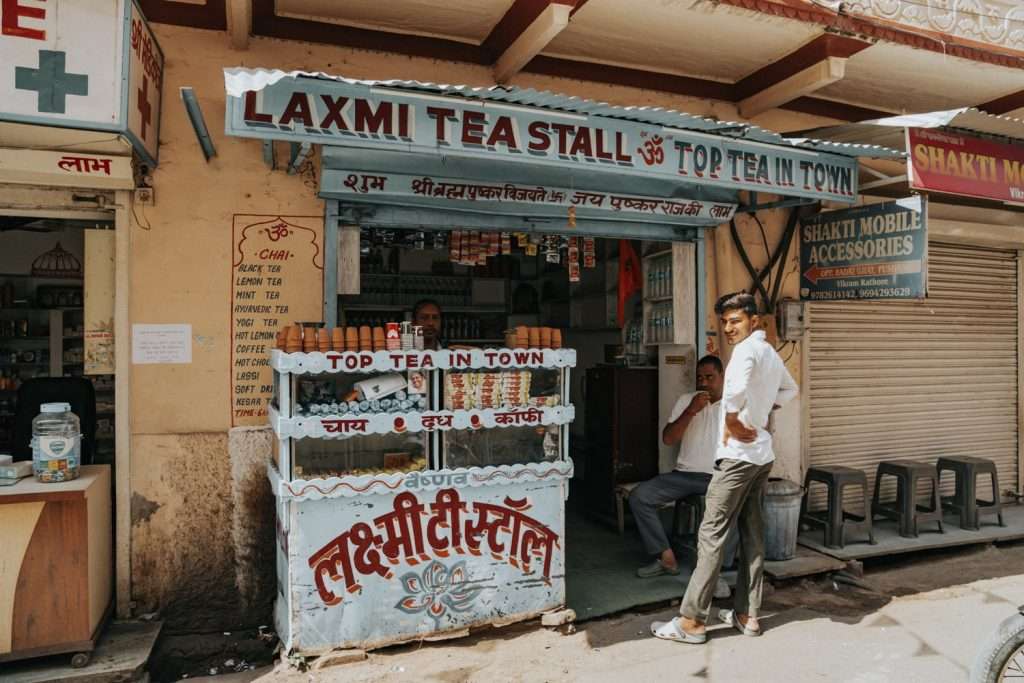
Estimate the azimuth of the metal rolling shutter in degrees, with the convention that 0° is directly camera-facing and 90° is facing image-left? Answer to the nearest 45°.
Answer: approximately 0°

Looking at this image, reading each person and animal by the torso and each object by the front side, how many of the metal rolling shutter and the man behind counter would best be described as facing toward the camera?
2

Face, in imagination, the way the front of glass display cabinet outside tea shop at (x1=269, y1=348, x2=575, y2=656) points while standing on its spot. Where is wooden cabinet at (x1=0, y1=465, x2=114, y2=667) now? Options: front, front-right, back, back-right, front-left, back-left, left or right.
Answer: back-right

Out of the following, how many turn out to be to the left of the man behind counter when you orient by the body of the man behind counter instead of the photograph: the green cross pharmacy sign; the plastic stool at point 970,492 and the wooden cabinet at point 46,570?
1

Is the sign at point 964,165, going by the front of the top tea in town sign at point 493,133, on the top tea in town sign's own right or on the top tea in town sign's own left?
on the top tea in town sign's own left

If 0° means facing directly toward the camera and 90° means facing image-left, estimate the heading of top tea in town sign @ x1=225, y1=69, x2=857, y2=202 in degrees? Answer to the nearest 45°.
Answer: approximately 315°

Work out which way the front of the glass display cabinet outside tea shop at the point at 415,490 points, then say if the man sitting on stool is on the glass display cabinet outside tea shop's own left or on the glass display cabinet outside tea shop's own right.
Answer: on the glass display cabinet outside tea shop's own left

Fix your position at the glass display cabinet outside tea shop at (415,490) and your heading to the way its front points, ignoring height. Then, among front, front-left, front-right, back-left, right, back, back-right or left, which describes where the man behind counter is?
back-left
